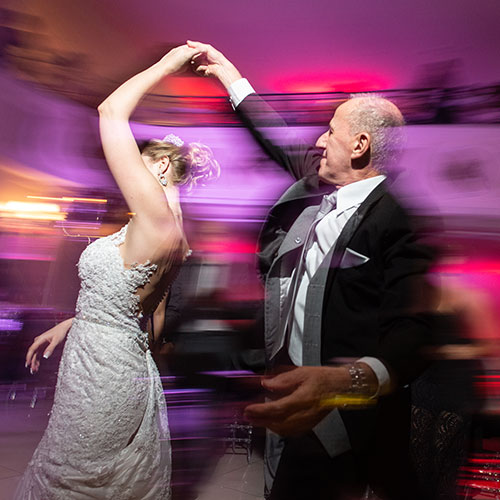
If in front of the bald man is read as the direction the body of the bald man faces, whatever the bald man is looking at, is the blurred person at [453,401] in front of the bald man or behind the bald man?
behind

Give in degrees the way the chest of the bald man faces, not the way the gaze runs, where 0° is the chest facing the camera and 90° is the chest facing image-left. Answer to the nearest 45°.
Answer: approximately 45°

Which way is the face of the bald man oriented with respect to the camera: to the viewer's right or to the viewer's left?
to the viewer's left
